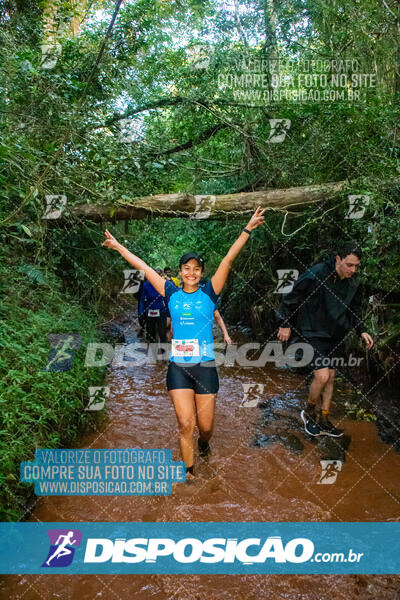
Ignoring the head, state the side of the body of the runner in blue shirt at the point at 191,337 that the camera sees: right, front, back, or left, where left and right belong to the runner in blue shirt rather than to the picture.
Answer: front

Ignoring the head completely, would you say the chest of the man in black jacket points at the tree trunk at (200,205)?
no

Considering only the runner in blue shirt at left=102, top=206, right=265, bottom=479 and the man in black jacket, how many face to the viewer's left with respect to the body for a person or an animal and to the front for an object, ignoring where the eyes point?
0

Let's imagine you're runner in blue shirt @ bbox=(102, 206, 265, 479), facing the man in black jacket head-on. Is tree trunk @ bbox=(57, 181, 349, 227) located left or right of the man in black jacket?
left

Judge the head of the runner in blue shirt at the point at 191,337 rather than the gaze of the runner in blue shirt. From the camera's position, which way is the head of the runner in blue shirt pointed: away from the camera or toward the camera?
toward the camera

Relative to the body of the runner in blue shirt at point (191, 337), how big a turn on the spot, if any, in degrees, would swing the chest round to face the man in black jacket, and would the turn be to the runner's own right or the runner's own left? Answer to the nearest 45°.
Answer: approximately 135° to the runner's own left

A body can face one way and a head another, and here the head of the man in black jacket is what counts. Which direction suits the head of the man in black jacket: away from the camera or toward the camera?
toward the camera

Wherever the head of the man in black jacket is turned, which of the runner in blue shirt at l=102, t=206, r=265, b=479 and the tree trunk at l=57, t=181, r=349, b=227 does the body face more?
the runner in blue shirt

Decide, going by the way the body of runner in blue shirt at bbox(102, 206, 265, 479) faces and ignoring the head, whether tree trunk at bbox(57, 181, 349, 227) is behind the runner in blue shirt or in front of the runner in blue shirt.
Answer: behind

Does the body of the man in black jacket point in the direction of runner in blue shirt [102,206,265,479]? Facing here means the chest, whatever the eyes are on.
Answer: no
